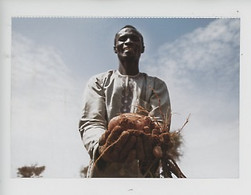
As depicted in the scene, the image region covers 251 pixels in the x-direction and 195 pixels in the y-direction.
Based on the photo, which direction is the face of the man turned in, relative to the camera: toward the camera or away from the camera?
toward the camera

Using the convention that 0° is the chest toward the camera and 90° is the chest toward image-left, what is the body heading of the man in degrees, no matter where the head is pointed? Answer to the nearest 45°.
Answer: approximately 0°
